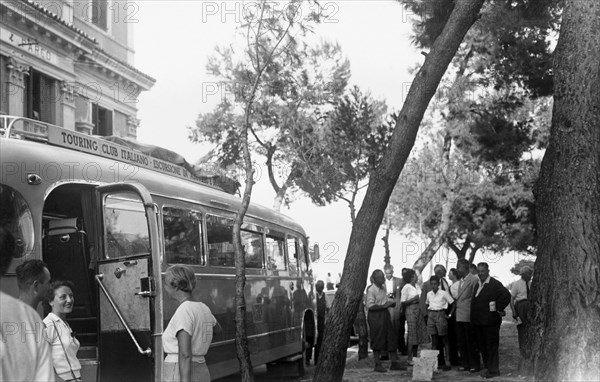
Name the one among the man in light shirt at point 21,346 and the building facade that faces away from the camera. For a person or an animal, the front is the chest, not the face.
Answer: the man in light shirt

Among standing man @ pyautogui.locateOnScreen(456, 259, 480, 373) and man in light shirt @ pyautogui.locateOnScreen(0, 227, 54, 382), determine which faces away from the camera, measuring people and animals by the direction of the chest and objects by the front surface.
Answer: the man in light shirt

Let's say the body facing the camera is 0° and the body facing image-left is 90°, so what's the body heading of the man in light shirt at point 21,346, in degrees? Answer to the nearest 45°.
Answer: approximately 180°

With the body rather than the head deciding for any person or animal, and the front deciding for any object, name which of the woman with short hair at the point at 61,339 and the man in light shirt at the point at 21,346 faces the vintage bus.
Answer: the man in light shirt

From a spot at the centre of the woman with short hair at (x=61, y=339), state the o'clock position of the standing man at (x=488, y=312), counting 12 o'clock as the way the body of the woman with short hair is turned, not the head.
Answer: The standing man is roughly at 9 o'clock from the woman with short hair.

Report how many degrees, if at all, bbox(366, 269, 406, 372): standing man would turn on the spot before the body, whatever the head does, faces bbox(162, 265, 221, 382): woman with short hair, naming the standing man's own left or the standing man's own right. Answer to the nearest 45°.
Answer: approximately 45° to the standing man's own right

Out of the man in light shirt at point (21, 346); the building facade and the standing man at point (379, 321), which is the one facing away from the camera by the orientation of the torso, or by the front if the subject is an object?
the man in light shirt

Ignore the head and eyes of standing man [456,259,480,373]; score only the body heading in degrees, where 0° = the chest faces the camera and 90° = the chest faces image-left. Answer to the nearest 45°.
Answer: approximately 45°

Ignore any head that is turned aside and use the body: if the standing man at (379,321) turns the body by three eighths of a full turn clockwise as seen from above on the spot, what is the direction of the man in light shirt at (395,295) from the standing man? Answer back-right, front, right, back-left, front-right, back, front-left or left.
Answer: right
